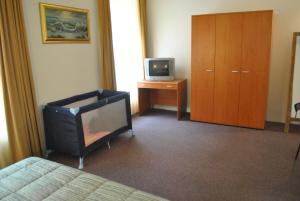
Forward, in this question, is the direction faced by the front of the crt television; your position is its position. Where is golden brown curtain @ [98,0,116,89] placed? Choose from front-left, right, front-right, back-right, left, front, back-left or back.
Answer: front-right

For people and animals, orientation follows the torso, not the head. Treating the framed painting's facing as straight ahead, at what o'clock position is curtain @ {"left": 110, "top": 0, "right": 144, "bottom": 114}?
The curtain is roughly at 9 o'clock from the framed painting.

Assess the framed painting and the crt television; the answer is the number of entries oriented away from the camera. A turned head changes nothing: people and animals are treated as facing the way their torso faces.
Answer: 0

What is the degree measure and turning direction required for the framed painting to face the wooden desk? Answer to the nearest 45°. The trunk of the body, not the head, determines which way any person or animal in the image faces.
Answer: approximately 90° to its left

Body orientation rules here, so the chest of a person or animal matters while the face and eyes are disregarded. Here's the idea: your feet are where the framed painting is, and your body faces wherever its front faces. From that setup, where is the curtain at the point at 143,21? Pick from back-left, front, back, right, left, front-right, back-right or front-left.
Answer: left

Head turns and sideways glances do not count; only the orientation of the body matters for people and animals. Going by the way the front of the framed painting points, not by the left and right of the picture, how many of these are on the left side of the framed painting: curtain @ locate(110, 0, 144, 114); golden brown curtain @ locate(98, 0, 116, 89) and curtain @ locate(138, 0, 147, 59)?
3

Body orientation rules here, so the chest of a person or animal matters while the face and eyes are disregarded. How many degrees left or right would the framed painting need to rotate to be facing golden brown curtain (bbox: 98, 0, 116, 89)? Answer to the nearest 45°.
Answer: approximately 90° to its left

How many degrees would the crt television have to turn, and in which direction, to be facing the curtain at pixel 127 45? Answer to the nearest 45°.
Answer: approximately 90° to its right

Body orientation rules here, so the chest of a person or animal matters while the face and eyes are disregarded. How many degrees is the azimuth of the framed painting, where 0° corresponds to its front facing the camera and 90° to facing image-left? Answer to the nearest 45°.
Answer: approximately 315°

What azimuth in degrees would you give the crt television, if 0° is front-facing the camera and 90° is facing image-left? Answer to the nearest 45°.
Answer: approximately 0°

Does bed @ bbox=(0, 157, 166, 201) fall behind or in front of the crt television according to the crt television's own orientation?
in front
